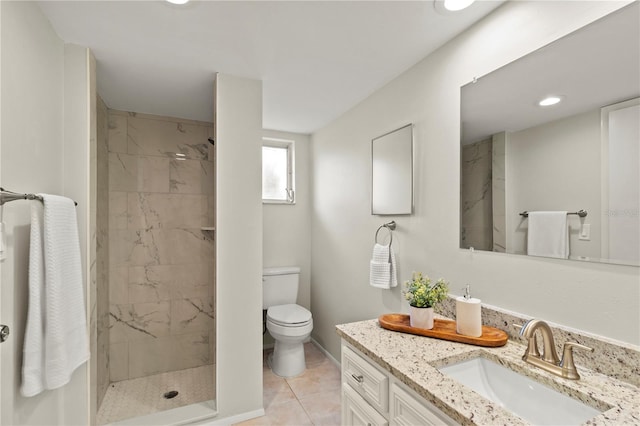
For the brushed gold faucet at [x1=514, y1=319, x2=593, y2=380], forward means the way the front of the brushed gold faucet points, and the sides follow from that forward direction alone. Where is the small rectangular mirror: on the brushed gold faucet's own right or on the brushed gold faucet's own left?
on the brushed gold faucet's own right

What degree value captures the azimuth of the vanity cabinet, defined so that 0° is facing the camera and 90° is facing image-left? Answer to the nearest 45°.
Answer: approximately 45°

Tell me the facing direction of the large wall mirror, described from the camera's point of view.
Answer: facing the viewer and to the left of the viewer

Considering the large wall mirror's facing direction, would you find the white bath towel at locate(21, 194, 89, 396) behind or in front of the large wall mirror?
in front

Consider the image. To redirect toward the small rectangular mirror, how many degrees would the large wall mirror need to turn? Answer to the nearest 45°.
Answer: approximately 90° to its right

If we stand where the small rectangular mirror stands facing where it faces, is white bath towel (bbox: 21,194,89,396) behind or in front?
in front

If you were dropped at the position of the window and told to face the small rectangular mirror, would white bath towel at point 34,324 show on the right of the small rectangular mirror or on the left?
right
